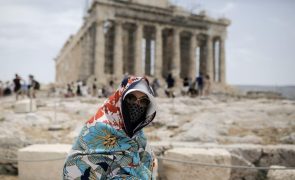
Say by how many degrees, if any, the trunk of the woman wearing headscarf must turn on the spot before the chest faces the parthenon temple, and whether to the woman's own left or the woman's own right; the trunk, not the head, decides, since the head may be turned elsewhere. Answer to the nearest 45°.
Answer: approximately 135° to the woman's own left

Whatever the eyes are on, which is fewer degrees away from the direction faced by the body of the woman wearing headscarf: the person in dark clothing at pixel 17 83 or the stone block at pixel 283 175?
the stone block

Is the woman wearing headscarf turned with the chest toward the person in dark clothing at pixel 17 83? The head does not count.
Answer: no

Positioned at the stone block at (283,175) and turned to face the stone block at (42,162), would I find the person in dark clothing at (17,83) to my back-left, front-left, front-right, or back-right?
front-right

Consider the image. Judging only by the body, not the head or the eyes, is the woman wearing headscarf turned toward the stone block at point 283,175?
no

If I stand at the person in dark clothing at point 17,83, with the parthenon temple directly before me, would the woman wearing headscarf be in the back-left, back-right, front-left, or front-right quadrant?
back-right

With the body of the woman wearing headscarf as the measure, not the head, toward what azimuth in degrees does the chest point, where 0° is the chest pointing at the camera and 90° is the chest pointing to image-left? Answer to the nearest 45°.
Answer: approximately 315°

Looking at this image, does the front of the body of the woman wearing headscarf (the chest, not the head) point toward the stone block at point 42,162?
no

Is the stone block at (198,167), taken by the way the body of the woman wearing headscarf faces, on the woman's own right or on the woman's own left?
on the woman's own left

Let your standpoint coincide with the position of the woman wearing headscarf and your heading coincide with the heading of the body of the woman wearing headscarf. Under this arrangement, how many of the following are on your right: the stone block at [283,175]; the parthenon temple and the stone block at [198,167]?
0

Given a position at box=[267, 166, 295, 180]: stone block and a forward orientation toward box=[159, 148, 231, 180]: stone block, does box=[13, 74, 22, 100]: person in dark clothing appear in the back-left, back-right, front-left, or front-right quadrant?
front-right

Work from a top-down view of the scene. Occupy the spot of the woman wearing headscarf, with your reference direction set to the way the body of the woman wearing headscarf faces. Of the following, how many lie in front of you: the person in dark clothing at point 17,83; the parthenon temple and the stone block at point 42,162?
0
